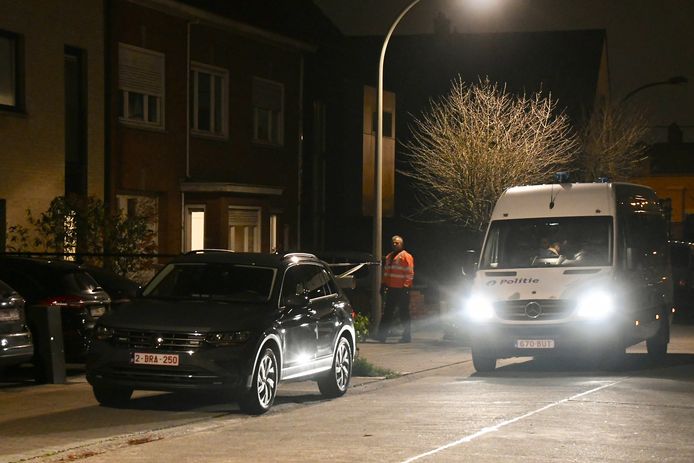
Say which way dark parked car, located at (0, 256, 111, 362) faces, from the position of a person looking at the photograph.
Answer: facing away from the viewer and to the left of the viewer

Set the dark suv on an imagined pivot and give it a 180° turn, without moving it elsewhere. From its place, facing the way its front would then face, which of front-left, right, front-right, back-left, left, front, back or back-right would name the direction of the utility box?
left

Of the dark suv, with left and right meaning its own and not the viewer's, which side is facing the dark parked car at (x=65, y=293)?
right

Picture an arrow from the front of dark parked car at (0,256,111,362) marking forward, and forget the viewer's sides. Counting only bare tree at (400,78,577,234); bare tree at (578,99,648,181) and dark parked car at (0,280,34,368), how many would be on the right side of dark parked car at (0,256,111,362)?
2

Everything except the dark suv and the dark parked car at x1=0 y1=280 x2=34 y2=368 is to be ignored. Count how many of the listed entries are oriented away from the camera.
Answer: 1

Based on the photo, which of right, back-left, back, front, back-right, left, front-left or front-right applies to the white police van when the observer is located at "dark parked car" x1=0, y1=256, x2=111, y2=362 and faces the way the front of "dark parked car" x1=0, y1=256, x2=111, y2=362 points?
back-right

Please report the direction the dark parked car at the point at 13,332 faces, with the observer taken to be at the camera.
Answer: facing away from the viewer

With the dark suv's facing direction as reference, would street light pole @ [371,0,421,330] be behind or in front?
behind

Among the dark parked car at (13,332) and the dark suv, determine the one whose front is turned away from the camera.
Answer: the dark parked car

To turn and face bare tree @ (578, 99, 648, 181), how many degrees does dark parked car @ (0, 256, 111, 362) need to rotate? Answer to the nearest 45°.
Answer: approximately 90° to its right
